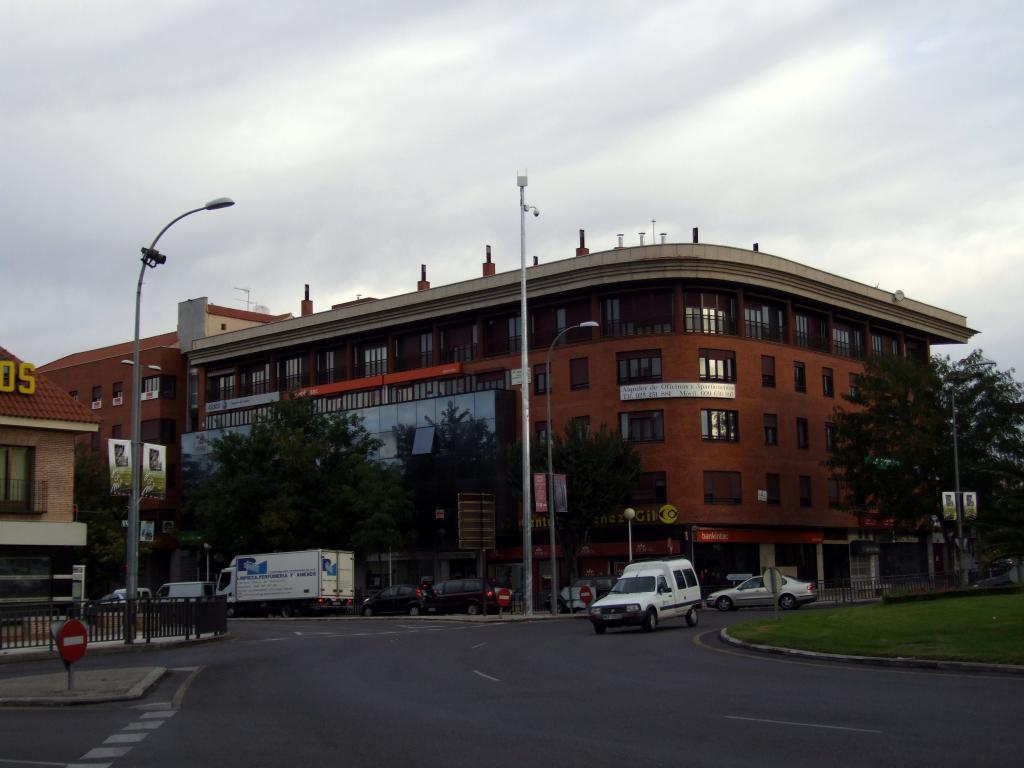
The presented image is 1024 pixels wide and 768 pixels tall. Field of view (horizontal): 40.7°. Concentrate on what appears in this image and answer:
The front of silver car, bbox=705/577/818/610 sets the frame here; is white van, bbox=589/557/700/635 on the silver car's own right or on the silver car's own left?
on the silver car's own left

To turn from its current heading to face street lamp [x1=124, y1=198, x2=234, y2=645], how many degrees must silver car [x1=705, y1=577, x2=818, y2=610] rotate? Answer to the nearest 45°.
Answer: approximately 45° to its left

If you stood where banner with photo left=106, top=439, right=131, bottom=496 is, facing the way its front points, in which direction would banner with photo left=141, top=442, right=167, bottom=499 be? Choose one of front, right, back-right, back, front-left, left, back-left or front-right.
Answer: back-left

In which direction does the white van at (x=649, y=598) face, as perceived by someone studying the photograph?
facing the viewer and to the left of the viewer

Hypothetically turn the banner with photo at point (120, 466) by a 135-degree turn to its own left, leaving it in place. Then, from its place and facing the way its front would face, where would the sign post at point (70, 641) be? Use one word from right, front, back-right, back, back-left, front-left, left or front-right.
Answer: back-right

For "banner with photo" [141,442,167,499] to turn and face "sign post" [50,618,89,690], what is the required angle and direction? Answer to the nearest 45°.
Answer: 0° — it already faces it

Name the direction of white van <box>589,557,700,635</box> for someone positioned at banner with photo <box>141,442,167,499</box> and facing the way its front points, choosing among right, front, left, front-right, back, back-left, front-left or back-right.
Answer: left

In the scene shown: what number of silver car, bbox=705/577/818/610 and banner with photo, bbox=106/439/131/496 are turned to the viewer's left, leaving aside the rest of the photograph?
1

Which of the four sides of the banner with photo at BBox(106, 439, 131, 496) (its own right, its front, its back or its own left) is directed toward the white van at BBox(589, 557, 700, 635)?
left

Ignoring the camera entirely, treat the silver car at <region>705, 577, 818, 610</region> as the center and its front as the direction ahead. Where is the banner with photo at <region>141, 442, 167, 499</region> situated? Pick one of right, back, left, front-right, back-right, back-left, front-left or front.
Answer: front-left

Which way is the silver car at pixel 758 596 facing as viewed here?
to the viewer's left
